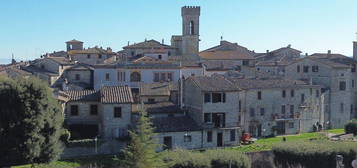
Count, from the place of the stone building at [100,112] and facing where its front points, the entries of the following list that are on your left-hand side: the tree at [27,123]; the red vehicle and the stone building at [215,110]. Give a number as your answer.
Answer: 2

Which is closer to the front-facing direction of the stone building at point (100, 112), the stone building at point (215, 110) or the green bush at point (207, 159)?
the green bush

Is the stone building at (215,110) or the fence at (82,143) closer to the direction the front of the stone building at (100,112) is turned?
the fence

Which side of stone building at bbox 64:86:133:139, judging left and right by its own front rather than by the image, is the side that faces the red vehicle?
left

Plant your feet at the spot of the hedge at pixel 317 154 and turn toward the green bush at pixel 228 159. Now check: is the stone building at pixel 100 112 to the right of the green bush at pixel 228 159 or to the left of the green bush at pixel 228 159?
right

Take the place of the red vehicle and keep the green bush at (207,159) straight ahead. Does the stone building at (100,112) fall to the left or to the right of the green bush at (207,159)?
right

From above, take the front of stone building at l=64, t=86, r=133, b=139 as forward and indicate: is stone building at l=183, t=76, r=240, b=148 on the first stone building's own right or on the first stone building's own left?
on the first stone building's own left

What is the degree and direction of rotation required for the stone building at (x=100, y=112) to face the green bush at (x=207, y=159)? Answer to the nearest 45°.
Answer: approximately 45° to its left

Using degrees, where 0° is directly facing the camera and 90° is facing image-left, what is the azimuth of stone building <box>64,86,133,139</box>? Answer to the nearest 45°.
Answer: approximately 0°
